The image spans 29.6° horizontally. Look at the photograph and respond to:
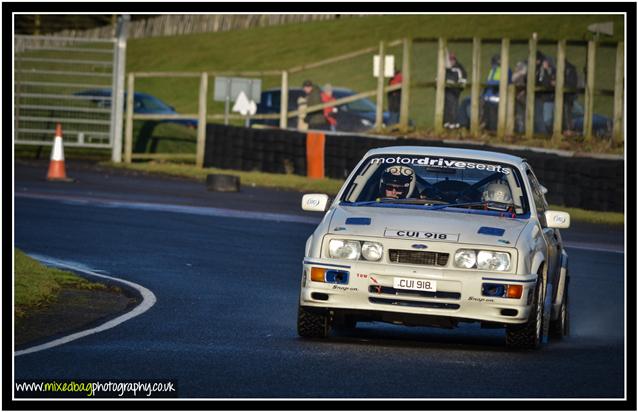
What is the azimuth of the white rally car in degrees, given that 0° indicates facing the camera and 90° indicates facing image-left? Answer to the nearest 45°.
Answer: approximately 0°

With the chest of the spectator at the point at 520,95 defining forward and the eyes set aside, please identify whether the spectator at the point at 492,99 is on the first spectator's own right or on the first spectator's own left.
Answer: on the first spectator's own right

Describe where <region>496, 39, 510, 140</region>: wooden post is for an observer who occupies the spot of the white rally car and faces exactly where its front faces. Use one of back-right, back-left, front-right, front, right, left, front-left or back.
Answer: back

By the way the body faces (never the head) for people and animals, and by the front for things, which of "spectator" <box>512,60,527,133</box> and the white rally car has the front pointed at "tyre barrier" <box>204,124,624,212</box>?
the spectator

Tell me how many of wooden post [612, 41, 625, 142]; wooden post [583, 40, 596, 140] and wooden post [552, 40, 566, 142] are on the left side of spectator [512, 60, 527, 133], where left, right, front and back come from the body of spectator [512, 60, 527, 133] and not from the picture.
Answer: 3

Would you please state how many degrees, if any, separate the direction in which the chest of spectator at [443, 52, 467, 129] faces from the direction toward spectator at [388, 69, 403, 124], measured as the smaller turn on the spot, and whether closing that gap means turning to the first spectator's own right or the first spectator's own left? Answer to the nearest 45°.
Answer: approximately 90° to the first spectator's own right

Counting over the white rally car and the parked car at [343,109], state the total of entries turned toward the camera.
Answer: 1

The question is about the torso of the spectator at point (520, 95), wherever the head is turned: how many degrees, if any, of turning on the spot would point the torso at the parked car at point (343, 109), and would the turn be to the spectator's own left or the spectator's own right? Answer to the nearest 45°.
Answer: approximately 90° to the spectator's own right
